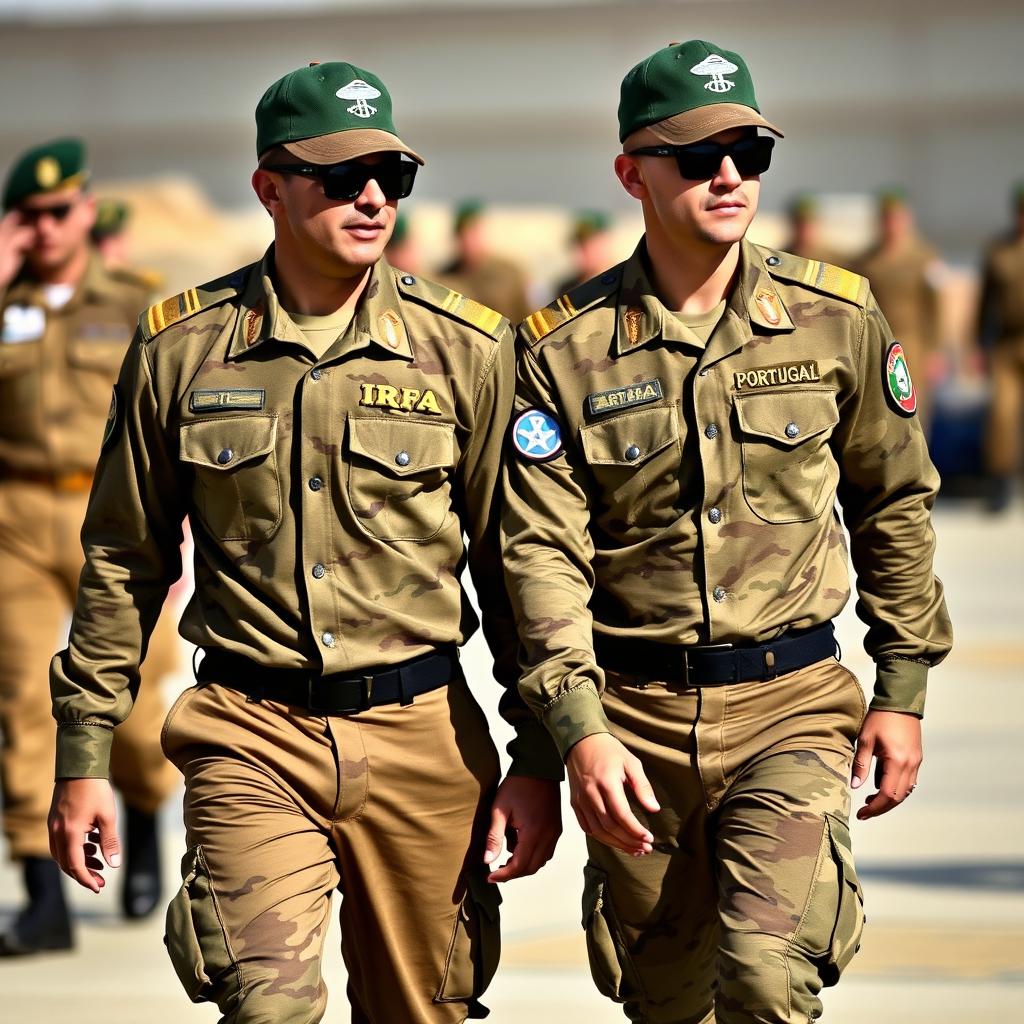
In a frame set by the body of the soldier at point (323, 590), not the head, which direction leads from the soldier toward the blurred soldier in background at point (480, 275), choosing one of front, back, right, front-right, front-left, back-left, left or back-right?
back

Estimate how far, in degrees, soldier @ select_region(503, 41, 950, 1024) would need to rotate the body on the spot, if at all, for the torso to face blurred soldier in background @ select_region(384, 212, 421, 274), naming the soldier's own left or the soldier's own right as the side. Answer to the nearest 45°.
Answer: approximately 180°

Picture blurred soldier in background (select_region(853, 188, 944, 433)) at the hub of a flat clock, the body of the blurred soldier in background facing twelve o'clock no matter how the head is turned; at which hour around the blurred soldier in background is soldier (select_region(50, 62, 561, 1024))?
The soldier is roughly at 12 o'clock from the blurred soldier in background.

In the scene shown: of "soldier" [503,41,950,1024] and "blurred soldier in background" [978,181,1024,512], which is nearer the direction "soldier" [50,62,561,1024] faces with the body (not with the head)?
the soldier

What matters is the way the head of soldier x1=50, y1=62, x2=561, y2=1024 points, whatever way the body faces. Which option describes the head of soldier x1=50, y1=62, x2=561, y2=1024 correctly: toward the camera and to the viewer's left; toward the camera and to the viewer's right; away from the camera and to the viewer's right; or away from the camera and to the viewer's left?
toward the camera and to the viewer's right

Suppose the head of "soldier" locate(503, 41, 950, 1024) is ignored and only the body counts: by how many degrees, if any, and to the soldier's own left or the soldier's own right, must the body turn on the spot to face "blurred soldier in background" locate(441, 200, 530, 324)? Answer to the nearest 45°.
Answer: approximately 180°

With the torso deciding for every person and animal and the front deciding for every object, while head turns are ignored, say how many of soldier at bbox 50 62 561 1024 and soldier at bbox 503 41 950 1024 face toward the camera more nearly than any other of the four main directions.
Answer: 2

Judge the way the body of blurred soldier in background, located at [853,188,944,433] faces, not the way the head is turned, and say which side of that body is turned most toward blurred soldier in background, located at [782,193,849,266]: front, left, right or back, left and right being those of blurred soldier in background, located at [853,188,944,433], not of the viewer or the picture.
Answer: right
